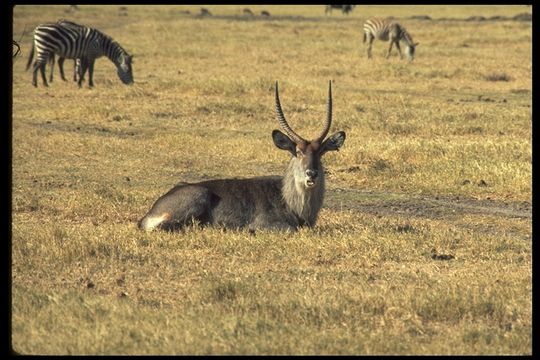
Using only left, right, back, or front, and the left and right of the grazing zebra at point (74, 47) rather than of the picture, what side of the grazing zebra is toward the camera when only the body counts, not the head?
right

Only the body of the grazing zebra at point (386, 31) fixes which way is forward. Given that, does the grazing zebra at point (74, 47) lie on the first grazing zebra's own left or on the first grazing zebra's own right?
on the first grazing zebra's own right

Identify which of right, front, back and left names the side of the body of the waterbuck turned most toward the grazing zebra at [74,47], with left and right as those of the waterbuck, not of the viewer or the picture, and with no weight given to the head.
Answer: left

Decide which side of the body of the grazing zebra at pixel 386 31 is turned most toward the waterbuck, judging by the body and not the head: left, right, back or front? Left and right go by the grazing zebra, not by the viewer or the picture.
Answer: right

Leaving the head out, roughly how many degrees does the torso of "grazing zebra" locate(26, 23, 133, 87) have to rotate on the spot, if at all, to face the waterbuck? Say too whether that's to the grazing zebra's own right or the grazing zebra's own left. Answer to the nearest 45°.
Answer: approximately 90° to the grazing zebra's own right

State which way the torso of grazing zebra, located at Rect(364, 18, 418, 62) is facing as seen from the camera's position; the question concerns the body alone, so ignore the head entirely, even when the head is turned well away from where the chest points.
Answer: to the viewer's right

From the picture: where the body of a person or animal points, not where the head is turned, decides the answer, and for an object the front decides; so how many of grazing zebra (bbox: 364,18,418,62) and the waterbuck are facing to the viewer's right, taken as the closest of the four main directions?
2

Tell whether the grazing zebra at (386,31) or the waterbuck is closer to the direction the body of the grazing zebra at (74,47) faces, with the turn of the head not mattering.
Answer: the grazing zebra

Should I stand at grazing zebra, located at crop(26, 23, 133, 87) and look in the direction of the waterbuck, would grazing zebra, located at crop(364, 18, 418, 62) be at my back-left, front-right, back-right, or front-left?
back-left

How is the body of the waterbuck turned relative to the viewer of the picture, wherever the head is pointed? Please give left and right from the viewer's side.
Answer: facing to the right of the viewer
